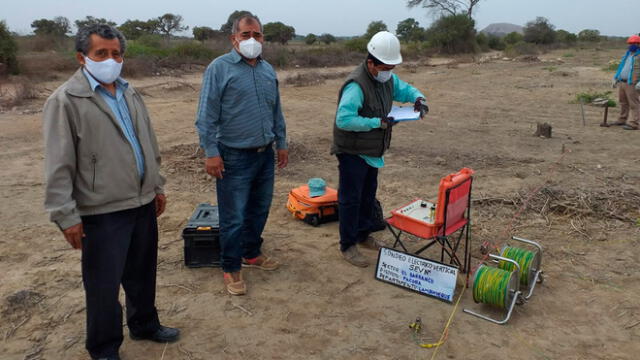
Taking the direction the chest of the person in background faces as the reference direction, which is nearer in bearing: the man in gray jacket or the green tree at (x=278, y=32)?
the man in gray jacket

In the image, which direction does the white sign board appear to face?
toward the camera

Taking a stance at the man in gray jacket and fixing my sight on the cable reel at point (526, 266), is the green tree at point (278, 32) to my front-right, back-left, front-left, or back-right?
front-left

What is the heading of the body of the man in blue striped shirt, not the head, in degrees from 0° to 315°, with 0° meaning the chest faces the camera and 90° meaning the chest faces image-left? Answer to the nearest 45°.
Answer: approximately 315°

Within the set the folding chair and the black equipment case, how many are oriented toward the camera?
1

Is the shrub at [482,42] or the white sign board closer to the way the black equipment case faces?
the white sign board

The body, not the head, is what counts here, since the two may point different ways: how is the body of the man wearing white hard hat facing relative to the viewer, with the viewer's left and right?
facing the viewer and to the right of the viewer

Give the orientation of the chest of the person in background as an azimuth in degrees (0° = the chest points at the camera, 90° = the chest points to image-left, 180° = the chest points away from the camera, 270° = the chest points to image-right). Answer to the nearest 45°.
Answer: approximately 45°

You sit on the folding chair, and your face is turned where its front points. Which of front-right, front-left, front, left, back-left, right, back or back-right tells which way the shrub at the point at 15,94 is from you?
front

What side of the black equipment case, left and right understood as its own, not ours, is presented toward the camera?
front

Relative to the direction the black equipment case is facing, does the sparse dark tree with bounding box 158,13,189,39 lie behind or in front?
behind

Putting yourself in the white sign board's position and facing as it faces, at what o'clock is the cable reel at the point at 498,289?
The cable reel is roughly at 10 o'clock from the white sign board.

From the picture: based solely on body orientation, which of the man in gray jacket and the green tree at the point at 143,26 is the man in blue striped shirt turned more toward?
the man in gray jacket

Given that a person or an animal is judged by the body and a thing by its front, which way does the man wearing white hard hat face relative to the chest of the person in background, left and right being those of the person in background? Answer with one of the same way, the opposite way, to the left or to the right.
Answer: to the left

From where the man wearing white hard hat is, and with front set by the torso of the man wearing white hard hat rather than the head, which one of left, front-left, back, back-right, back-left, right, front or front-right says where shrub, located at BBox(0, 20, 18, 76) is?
back
